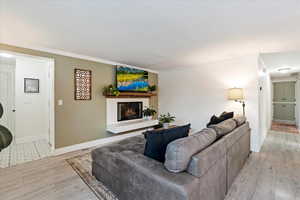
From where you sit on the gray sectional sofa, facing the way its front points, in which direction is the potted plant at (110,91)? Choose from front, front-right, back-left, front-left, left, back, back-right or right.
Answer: front

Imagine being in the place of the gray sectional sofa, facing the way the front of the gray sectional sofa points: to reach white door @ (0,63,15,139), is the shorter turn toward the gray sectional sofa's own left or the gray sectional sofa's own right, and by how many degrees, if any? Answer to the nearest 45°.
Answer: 0° — it already faces it

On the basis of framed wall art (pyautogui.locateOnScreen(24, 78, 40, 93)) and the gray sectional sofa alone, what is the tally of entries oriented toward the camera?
1

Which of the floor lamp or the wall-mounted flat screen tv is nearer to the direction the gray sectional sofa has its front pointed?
the wall-mounted flat screen tv

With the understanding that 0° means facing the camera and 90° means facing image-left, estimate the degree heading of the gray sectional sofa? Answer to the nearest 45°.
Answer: approximately 135°

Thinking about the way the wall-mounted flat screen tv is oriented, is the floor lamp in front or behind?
in front

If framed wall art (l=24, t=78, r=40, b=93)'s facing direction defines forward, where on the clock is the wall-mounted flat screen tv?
The wall-mounted flat screen tv is roughly at 10 o'clock from the framed wall art.

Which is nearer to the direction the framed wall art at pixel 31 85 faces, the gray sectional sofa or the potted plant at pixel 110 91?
the gray sectional sofa

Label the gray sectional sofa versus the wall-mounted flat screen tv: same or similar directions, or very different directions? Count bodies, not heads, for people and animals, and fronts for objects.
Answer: very different directions

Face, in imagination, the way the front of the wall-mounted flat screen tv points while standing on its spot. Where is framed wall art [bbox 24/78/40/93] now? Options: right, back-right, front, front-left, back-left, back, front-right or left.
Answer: back-right

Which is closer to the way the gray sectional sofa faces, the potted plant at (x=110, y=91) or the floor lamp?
the potted plant

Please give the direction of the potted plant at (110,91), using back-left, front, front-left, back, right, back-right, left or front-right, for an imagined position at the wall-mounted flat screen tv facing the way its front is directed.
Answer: right

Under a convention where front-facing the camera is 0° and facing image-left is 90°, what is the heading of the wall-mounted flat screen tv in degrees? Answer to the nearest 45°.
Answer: approximately 315°
